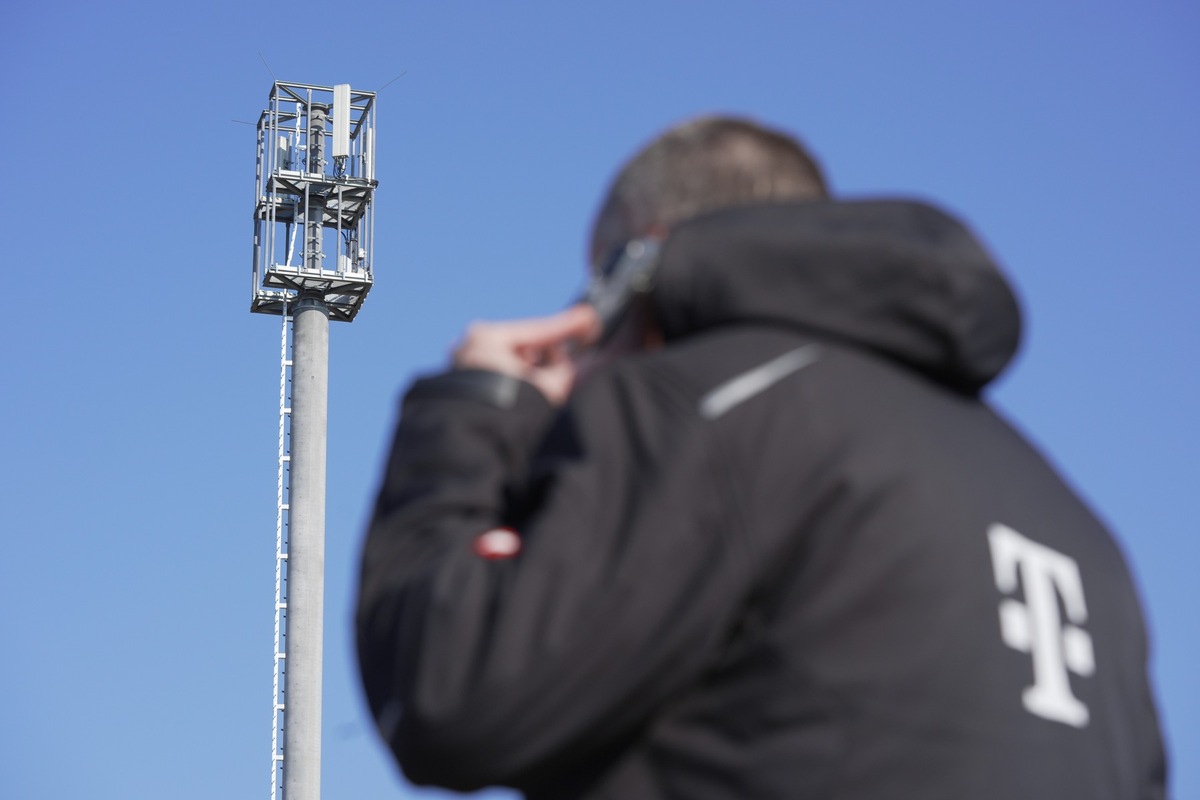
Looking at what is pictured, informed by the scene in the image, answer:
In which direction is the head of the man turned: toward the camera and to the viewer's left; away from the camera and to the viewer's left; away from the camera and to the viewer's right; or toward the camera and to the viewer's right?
away from the camera and to the viewer's left

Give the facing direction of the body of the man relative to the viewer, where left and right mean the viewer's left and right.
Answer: facing away from the viewer and to the left of the viewer
